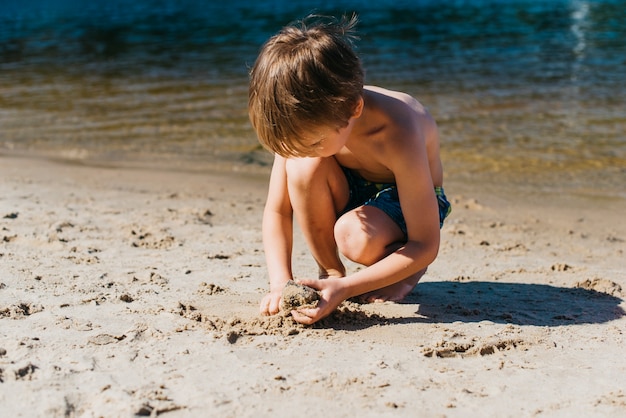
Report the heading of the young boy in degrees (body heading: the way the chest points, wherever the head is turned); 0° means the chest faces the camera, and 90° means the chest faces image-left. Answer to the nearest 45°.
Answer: approximately 45°
